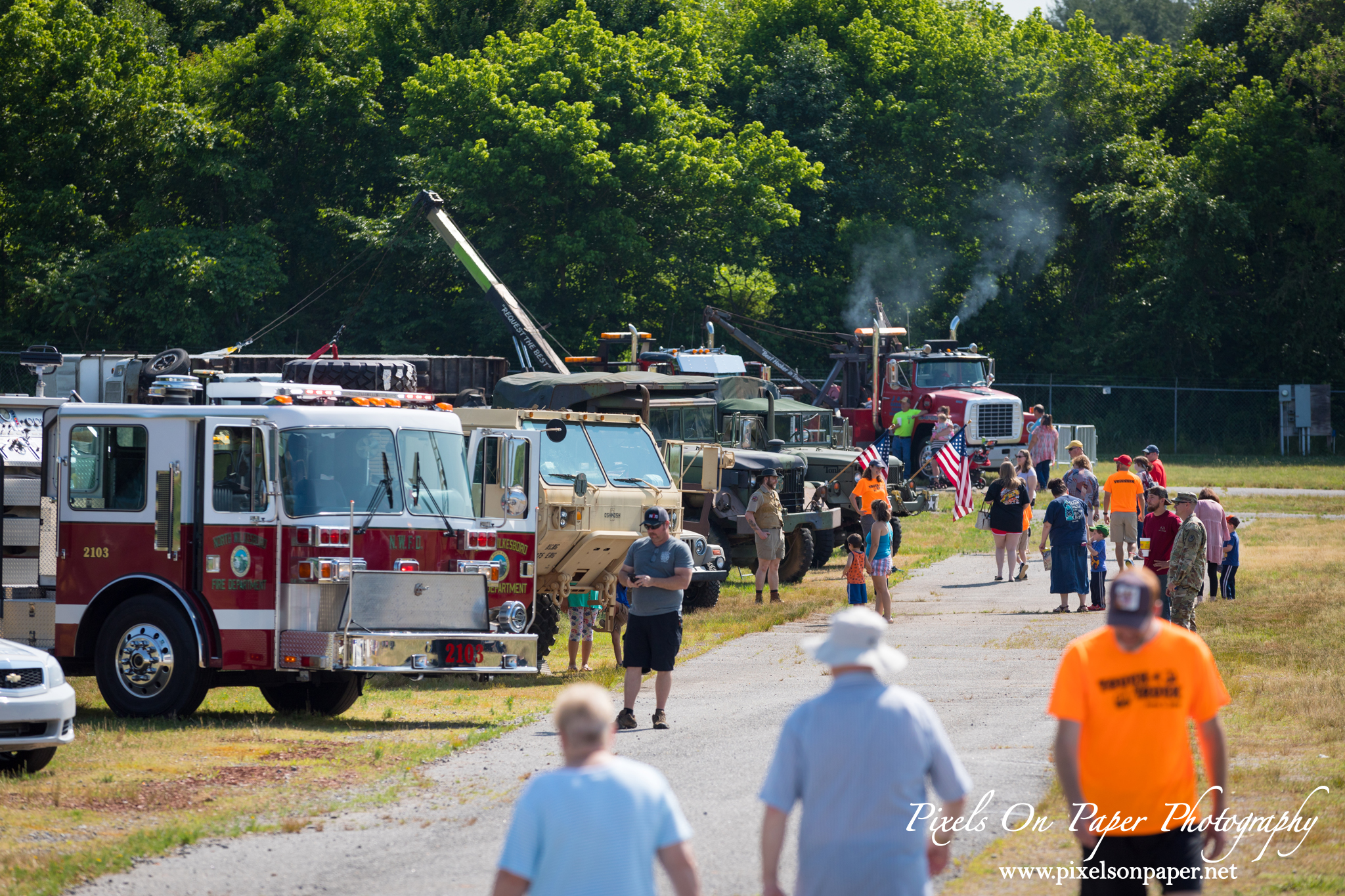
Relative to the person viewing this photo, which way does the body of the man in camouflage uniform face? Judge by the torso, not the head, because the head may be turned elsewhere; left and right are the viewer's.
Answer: facing to the left of the viewer

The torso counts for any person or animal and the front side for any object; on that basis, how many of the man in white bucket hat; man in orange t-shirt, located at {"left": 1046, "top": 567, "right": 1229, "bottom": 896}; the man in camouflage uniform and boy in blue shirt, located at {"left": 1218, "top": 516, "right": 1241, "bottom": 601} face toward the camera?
1

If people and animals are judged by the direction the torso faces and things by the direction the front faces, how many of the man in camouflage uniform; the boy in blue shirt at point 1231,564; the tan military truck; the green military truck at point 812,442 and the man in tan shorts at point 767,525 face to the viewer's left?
2

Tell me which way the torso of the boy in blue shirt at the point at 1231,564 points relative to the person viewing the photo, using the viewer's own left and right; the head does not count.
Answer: facing to the left of the viewer

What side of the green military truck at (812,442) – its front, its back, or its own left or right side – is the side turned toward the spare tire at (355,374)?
right

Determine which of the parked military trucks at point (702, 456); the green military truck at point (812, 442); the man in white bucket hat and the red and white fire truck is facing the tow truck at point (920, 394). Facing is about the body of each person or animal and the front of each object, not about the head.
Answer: the man in white bucket hat

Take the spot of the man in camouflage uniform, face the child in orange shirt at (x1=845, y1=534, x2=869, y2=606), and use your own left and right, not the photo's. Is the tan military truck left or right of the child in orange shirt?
left

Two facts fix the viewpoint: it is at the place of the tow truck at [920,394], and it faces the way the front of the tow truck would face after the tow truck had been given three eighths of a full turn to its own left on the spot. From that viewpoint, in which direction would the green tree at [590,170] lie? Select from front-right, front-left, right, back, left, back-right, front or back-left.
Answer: front-left

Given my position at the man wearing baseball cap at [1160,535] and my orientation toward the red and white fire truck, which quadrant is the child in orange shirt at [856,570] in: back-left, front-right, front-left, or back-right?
front-right

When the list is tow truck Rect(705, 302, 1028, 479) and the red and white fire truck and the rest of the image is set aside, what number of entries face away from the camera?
0

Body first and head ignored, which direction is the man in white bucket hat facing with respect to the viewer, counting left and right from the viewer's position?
facing away from the viewer

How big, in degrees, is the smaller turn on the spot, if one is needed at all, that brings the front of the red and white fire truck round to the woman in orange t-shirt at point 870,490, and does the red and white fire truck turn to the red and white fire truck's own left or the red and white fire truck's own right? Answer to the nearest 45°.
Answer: approximately 90° to the red and white fire truck's own left

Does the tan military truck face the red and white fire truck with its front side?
no

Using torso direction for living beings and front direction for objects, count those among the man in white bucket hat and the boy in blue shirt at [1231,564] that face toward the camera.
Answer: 0

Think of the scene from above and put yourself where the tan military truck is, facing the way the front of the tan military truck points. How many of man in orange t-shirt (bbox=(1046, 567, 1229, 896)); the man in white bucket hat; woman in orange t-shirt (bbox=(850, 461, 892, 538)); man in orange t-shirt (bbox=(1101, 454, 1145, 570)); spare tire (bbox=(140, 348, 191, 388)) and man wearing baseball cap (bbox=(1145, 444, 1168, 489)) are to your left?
3

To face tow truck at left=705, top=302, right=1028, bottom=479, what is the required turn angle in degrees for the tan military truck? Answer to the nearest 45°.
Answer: approximately 135° to its left

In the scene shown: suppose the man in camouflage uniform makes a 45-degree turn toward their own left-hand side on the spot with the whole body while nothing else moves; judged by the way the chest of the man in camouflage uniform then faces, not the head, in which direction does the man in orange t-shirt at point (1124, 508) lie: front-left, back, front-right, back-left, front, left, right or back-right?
back-right
